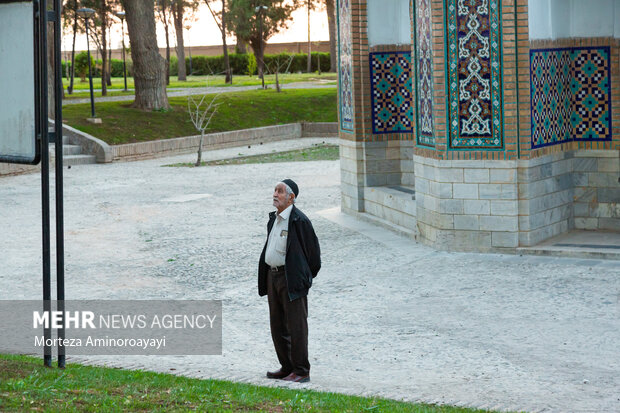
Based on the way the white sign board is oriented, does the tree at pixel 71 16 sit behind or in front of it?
behind

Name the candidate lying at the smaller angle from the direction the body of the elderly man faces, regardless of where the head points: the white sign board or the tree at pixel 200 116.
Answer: the white sign board

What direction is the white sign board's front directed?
toward the camera

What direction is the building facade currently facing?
toward the camera

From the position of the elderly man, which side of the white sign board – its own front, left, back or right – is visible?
left

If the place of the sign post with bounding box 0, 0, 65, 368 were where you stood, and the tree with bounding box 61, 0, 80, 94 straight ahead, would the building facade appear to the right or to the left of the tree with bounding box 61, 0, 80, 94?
right

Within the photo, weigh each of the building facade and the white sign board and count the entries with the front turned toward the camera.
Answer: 2

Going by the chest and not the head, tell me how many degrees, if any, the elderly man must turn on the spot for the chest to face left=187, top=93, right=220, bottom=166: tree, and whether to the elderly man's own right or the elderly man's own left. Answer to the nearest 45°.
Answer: approximately 135° to the elderly man's own right

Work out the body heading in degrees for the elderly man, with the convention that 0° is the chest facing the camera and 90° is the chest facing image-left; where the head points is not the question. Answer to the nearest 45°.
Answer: approximately 45°

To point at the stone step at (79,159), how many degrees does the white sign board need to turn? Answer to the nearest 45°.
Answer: approximately 180°
